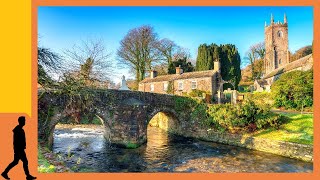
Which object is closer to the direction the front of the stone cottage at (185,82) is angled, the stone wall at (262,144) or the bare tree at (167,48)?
the stone wall

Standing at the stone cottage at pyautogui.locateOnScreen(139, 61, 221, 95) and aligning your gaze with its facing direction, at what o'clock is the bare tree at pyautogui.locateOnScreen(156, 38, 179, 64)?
The bare tree is roughly at 4 o'clock from the stone cottage.

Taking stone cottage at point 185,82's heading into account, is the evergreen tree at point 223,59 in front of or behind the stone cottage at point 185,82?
behind

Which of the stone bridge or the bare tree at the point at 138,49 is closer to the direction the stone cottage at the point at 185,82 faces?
the stone bridge

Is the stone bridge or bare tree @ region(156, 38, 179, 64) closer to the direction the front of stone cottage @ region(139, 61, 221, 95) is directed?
the stone bridge

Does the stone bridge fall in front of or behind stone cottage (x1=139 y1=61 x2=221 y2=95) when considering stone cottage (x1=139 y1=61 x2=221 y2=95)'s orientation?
in front

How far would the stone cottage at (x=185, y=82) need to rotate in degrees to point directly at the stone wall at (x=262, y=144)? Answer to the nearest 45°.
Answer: approximately 45° to its left

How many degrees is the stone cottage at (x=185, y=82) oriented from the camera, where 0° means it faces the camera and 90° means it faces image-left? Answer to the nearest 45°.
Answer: approximately 45°

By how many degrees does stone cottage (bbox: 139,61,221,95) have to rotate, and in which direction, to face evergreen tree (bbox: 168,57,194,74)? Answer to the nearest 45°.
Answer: approximately 135° to its right

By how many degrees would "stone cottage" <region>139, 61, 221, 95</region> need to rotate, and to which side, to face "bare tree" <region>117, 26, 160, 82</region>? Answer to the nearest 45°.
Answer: approximately 90° to its right

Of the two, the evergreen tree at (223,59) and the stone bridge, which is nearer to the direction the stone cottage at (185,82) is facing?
the stone bridge
